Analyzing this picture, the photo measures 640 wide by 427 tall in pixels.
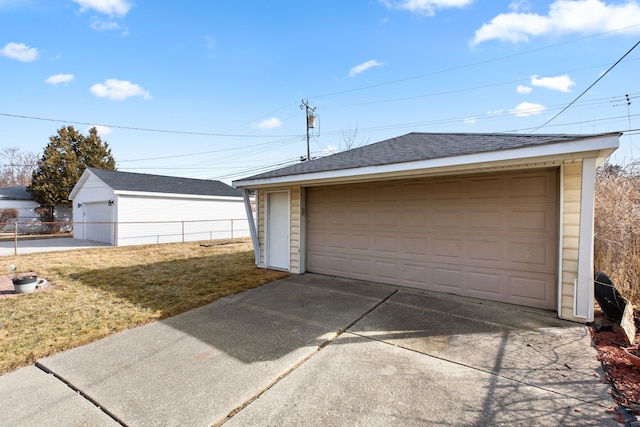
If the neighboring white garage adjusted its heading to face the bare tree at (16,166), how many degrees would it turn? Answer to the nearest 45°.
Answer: approximately 90° to its right

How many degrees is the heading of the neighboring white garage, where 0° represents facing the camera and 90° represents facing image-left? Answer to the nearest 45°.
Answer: approximately 45°

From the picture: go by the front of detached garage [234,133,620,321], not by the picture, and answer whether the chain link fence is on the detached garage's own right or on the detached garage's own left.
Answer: on the detached garage's own right

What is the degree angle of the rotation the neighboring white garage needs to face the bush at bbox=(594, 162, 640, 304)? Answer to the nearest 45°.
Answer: approximately 90° to its left

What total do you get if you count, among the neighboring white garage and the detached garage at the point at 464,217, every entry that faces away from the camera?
0

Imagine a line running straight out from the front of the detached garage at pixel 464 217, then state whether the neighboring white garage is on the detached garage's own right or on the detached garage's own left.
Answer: on the detached garage's own right

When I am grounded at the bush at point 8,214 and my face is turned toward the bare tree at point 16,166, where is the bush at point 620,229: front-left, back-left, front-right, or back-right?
back-right
